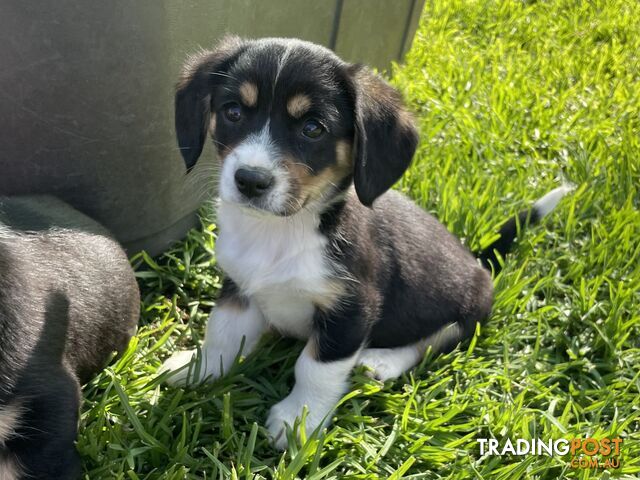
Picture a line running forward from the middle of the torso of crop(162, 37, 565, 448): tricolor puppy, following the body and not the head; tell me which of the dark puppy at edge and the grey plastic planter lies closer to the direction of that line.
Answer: the dark puppy at edge

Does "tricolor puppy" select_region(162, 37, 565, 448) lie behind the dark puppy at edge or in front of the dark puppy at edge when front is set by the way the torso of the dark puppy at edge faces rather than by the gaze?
behind

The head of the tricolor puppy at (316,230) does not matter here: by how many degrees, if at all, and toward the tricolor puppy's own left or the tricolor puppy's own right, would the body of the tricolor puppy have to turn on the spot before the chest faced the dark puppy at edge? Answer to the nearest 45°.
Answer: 0° — it already faces it

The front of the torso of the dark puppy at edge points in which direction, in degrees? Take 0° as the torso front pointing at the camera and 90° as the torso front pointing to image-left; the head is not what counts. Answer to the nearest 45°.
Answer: approximately 90°

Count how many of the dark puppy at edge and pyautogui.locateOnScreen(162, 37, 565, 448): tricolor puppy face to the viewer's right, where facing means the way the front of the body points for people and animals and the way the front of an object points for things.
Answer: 0

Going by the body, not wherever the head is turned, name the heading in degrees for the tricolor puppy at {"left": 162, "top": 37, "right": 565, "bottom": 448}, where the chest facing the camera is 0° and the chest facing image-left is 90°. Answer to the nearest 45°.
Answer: approximately 45°
